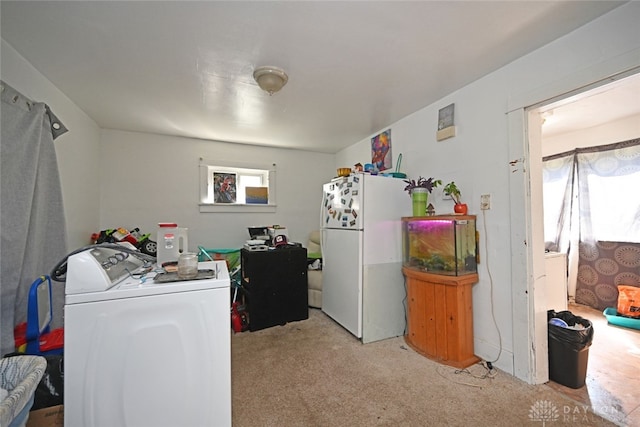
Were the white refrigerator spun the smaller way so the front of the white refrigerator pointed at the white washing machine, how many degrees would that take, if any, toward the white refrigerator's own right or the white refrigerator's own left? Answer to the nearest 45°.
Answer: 0° — it already faces it

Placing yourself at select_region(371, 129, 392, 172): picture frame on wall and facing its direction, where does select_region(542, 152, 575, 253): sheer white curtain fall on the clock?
The sheer white curtain is roughly at 7 o'clock from the picture frame on wall.

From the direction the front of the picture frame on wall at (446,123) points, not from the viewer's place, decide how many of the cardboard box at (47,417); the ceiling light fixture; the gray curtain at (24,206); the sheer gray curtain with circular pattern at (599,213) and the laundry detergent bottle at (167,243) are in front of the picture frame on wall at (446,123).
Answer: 4

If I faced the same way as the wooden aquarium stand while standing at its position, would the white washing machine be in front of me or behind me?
in front

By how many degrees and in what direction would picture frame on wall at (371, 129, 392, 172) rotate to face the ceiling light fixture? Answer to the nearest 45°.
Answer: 0° — it already faces it

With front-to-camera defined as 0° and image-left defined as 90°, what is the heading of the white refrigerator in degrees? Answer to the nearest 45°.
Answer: approximately 45°

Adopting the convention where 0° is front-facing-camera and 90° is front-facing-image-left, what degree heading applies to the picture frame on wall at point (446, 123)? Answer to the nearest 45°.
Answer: approximately 45°

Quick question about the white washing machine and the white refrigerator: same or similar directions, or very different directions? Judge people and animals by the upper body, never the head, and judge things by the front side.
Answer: very different directions

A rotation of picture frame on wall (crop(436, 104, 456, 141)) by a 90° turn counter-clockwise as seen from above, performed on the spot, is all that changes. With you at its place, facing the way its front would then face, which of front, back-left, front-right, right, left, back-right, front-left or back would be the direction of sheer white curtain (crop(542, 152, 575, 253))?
left
